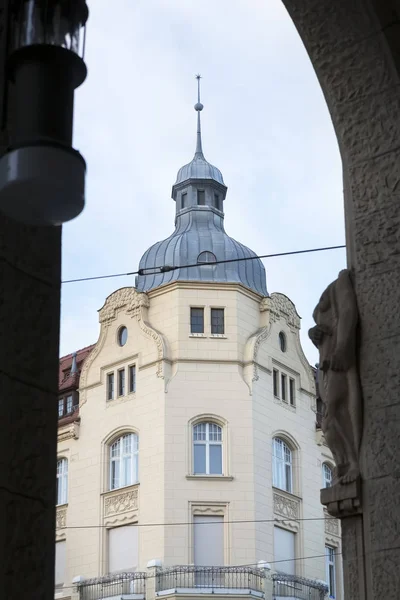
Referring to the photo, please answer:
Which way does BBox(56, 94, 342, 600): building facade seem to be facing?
toward the camera

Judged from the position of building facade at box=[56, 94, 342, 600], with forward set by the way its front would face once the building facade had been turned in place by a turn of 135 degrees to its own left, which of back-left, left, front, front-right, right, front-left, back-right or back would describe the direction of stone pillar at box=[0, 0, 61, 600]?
back-right

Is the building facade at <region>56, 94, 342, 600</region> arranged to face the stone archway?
yes

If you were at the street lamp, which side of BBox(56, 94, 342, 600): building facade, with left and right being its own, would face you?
front
